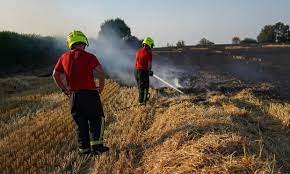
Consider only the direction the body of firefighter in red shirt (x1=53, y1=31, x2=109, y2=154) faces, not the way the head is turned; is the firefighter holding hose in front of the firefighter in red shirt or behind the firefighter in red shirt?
in front

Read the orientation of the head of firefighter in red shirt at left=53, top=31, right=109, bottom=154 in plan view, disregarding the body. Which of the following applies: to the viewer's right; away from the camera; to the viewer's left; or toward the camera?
away from the camera

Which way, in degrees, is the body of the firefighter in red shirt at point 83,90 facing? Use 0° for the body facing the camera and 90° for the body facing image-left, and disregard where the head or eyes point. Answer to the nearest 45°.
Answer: approximately 180°

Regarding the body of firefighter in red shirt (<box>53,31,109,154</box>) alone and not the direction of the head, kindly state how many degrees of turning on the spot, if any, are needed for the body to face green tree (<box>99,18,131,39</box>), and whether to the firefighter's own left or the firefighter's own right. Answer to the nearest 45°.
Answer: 0° — they already face it
